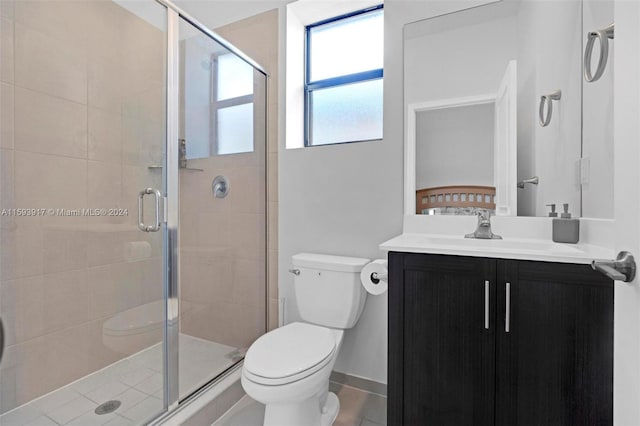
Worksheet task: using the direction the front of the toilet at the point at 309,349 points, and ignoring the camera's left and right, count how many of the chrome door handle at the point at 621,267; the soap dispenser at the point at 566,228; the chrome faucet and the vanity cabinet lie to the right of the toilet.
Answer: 0

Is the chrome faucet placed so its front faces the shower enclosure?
no

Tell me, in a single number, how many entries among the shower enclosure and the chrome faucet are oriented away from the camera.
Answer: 0

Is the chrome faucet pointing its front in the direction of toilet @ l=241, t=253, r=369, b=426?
no

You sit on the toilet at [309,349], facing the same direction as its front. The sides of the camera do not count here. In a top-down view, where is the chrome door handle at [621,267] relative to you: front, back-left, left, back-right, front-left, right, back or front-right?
left

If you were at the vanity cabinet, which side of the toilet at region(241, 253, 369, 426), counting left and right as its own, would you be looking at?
left

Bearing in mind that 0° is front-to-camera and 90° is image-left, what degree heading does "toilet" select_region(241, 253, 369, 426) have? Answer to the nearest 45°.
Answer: approximately 45°

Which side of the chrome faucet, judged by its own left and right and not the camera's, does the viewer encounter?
front

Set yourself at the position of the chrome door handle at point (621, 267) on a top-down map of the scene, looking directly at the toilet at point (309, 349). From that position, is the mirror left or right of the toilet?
right

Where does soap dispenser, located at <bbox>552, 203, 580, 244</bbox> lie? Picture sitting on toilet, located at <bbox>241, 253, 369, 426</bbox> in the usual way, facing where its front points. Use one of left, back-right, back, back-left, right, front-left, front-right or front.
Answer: back-left

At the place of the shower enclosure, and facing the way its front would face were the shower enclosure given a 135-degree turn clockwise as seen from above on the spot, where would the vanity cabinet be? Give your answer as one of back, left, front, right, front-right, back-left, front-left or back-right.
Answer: back-left

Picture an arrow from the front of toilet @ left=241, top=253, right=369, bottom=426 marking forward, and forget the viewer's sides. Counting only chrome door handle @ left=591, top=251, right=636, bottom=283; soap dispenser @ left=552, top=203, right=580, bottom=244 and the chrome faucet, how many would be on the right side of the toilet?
0

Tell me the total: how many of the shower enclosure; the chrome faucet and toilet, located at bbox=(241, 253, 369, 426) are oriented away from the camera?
0

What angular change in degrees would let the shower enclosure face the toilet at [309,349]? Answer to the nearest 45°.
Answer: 0° — it already faces it

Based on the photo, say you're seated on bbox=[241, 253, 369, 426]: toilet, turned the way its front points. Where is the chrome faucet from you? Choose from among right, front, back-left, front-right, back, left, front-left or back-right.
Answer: back-left

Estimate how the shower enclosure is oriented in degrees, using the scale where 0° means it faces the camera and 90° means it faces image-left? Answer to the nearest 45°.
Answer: approximately 315°
